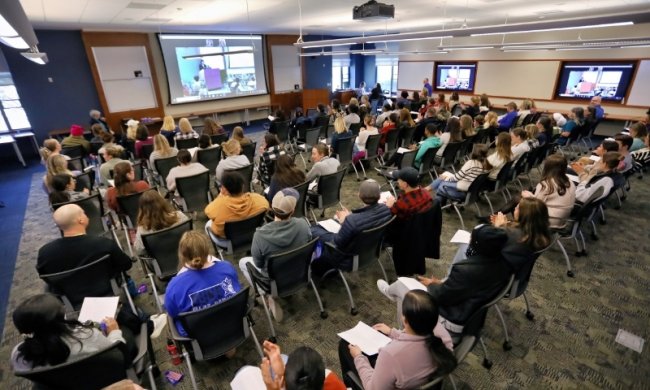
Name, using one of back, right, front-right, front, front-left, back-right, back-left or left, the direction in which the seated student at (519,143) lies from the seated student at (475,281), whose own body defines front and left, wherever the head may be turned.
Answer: front-right

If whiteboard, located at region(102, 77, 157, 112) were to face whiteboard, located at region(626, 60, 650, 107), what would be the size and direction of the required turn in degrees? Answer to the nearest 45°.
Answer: approximately 45° to its left

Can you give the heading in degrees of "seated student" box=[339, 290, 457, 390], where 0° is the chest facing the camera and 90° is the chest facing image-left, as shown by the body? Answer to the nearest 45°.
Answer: approximately 135°

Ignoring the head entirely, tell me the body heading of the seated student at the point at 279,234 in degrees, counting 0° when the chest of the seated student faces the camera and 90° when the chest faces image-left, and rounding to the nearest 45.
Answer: approximately 135°

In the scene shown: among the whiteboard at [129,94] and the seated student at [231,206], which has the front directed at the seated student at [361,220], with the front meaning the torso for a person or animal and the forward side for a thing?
the whiteboard

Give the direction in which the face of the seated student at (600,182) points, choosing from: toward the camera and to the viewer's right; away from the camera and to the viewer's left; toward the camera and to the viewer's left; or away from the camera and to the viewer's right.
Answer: away from the camera and to the viewer's left

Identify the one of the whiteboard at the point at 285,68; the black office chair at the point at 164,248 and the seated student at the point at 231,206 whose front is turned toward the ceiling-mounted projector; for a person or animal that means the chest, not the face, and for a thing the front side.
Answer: the whiteboard

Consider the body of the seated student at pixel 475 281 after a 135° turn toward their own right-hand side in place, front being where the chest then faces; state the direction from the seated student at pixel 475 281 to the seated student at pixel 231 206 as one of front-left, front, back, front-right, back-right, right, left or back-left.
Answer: back

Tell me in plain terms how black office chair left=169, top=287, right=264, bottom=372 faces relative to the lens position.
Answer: facing away from the viewer and to the left of the viewer

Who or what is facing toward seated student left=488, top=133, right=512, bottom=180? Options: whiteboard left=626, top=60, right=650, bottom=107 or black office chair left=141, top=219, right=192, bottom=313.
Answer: the whiteboard

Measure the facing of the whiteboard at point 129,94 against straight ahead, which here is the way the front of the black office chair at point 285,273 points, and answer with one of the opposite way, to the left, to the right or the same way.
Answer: the opposite way

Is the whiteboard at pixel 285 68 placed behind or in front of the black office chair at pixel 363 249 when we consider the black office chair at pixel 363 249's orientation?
in front

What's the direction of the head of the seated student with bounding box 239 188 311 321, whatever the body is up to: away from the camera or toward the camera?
away from the camera

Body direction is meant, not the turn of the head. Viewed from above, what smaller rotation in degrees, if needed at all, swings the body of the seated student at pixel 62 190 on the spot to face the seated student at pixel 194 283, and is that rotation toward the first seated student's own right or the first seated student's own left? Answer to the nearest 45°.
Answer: approximately 135° to the first seated student's own right

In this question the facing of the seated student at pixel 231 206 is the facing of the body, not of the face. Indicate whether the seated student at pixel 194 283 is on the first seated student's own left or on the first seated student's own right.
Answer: on the first seated student's own left
